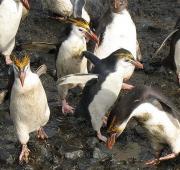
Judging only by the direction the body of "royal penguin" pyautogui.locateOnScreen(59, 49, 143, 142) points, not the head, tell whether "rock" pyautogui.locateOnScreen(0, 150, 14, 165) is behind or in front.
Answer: behind

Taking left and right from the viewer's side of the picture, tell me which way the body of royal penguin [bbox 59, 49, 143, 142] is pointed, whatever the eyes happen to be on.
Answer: facing to the right of the viewer

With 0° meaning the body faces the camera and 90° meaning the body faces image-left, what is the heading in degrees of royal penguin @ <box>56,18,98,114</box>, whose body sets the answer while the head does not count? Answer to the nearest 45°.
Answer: approximately 315°

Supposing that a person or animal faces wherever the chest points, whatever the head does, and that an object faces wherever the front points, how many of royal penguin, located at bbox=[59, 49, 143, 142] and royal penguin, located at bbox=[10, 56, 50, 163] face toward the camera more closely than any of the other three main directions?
1

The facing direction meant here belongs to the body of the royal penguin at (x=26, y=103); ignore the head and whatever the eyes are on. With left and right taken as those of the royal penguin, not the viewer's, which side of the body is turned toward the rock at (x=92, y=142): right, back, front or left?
left

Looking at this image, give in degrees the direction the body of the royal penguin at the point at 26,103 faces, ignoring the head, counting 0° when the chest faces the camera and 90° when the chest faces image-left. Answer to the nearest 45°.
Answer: approximately 0°
